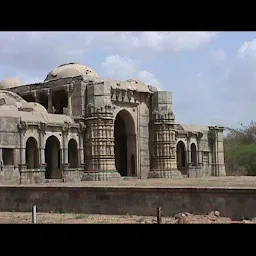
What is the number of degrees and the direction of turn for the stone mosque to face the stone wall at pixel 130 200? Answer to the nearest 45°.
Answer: approximately 45° to its right

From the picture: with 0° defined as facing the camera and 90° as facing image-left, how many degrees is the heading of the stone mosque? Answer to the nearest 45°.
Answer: approximately 315°
